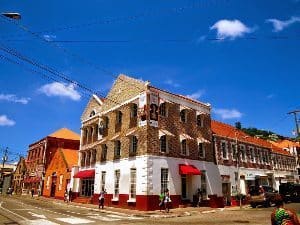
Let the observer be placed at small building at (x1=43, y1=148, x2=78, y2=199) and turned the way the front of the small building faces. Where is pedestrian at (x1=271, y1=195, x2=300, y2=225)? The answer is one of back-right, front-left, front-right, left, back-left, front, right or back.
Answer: front-left

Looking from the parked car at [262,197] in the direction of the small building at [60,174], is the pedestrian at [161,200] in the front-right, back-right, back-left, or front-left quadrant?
front-left

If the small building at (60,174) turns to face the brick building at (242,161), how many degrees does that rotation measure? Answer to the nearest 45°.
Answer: approximately 90° to its left
